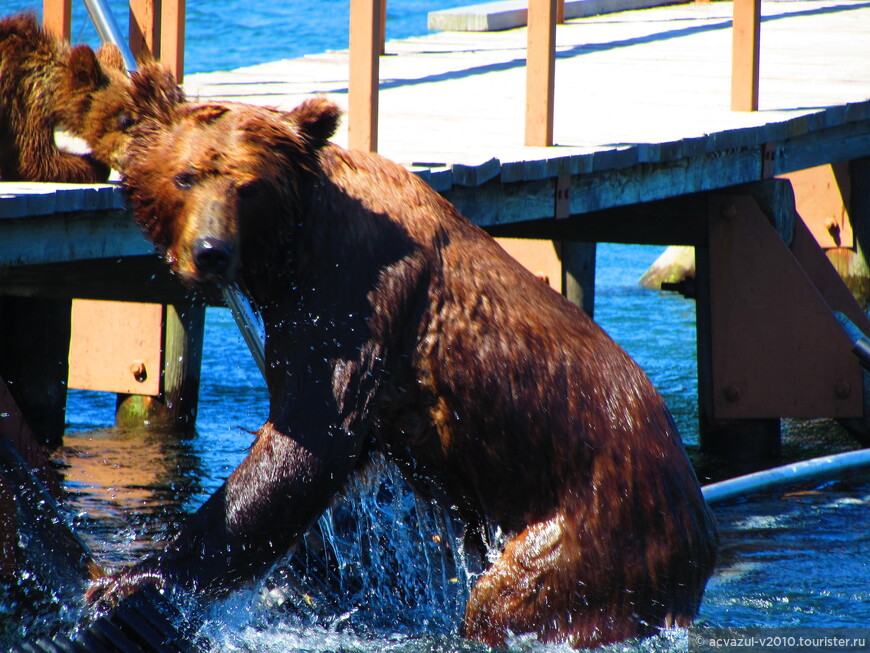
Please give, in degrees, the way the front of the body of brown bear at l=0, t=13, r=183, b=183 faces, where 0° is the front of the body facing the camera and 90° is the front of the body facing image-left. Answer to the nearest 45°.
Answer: approximately 270°

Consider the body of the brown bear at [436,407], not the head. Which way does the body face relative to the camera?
to the viewer's left

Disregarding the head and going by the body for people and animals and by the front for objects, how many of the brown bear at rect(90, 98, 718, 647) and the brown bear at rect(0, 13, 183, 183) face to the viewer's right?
1

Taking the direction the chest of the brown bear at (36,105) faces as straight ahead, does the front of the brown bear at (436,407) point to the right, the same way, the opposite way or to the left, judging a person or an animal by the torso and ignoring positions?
the opposite way

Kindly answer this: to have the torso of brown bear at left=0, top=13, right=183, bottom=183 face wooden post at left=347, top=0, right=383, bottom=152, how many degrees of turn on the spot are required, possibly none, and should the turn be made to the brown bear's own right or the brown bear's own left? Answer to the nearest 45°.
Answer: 0° — it already faces it

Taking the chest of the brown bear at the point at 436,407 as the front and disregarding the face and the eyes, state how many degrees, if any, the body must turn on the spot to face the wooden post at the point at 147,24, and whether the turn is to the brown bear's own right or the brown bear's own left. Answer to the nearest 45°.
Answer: approximately 45° to the brown bear's own right

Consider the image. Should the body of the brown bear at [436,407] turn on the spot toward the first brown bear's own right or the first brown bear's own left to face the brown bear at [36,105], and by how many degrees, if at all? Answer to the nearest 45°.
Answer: approximately 45° to the first brown bear's own right

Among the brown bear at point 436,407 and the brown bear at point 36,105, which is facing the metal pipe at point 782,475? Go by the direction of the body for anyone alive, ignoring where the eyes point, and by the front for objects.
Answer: the brown bear at point 36,105
